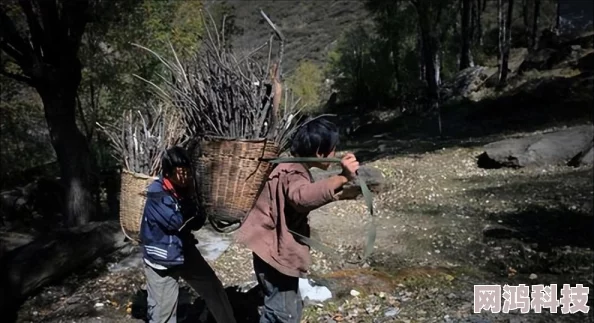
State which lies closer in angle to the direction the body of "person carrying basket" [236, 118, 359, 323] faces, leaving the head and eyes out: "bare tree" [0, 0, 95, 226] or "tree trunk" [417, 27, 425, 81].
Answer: the tree trunk

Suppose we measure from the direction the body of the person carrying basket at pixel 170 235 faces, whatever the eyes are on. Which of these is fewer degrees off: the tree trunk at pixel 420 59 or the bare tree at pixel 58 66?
the tree trunk

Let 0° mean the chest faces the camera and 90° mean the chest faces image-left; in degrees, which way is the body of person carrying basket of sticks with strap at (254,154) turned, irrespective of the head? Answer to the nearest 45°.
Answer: approximately 270°

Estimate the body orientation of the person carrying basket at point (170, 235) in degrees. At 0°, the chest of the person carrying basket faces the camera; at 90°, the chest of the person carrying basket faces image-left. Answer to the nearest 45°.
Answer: approximately 315°

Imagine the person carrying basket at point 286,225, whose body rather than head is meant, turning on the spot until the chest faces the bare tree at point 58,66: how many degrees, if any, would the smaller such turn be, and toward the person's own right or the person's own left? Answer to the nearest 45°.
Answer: approximately 135° to the person's own left

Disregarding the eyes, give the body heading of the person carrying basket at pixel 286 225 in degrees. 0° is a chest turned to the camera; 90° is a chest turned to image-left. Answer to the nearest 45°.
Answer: approximately 270°

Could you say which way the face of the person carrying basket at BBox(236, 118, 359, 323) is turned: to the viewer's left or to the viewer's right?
to the viewer's right

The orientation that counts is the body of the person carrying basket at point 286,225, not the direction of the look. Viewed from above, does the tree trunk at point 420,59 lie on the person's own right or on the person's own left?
on the person's own left
